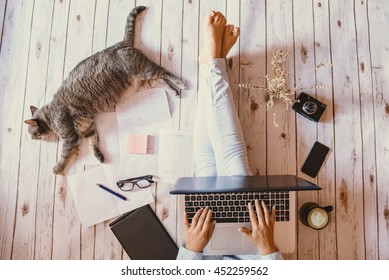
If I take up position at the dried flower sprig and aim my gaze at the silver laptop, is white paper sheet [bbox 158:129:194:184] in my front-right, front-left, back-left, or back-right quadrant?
front-right

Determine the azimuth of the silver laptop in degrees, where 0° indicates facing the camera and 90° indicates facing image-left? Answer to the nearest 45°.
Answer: approximately 0°

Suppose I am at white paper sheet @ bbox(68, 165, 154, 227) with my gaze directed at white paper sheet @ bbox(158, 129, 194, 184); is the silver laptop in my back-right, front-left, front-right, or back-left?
front-right

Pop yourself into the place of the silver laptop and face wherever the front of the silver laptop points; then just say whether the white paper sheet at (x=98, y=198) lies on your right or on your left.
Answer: on your right
